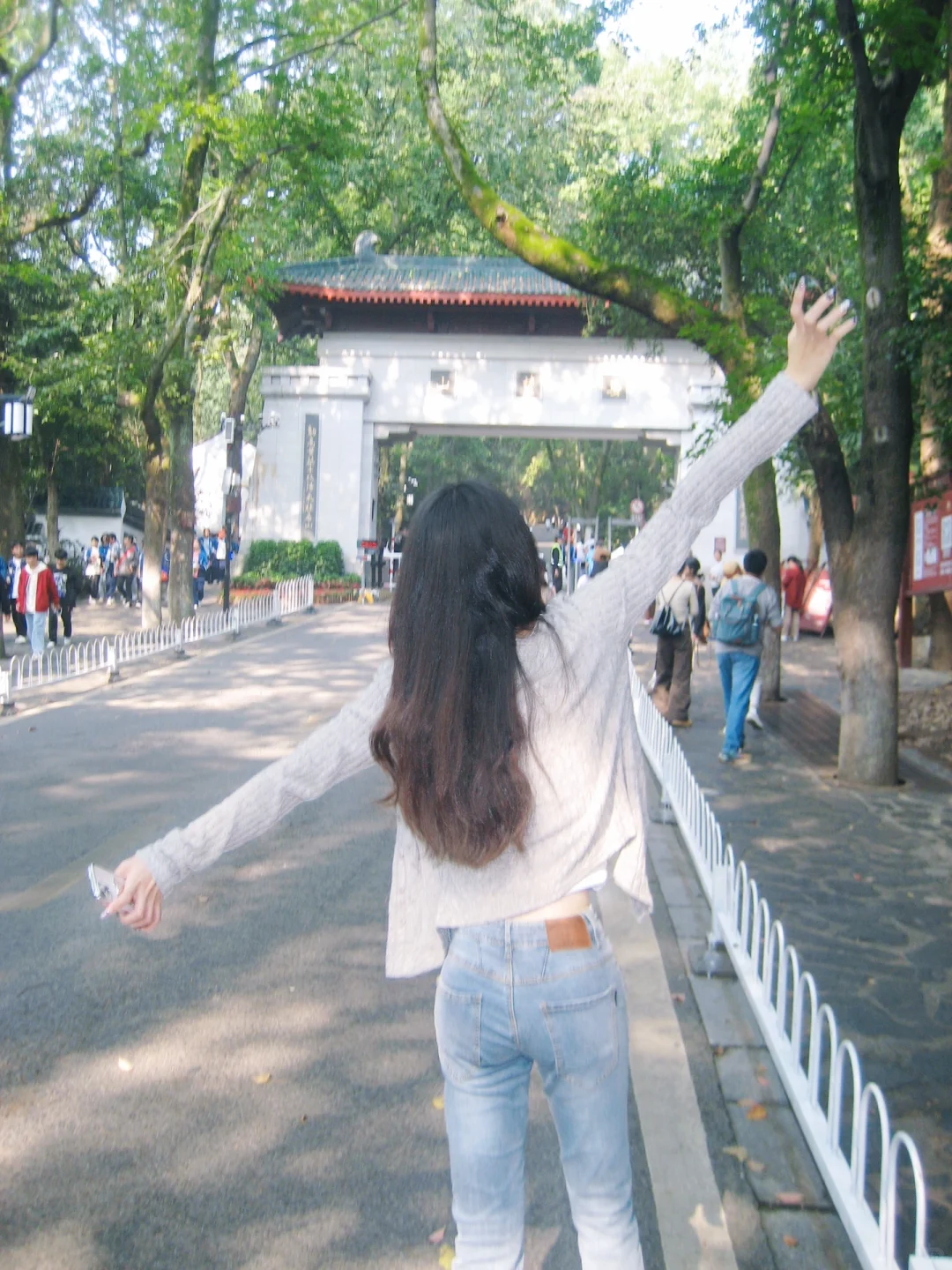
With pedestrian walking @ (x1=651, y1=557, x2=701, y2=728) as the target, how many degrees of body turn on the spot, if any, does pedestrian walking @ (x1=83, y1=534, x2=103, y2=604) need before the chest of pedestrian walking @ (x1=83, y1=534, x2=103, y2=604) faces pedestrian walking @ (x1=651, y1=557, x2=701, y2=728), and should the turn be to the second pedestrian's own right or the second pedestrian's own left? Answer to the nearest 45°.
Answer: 0° — they already face them

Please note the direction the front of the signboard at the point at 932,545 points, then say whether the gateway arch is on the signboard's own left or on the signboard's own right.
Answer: on the signboard's own right

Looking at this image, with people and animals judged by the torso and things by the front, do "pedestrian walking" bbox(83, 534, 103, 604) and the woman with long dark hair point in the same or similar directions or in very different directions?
very different directions

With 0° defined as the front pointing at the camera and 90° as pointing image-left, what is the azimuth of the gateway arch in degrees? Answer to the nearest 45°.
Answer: approximately 0°

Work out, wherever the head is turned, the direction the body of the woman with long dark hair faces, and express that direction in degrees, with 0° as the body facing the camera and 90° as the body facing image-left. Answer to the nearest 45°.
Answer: approximately 180°

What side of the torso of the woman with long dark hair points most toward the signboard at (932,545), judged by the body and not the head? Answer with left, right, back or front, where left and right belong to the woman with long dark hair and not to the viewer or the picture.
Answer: front

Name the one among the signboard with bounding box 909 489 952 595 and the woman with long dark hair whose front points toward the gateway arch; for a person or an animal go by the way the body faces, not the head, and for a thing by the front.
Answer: the woman with long dark hair

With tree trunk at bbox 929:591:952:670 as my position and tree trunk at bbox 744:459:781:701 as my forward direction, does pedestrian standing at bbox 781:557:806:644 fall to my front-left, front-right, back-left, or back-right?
back-right

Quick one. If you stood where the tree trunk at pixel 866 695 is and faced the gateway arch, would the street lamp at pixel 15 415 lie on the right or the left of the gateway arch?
left

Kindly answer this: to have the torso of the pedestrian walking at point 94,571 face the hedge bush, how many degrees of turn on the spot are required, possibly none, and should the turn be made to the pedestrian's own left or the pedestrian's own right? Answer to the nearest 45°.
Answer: approximately 90° to the pedestrian's own left

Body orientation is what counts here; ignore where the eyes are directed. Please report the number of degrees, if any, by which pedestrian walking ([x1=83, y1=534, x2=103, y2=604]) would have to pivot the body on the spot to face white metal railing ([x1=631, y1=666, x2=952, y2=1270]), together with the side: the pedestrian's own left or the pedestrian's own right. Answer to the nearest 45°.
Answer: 0° — they already face it

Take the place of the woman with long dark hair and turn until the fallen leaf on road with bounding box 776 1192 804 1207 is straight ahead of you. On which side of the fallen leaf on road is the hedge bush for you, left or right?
left
